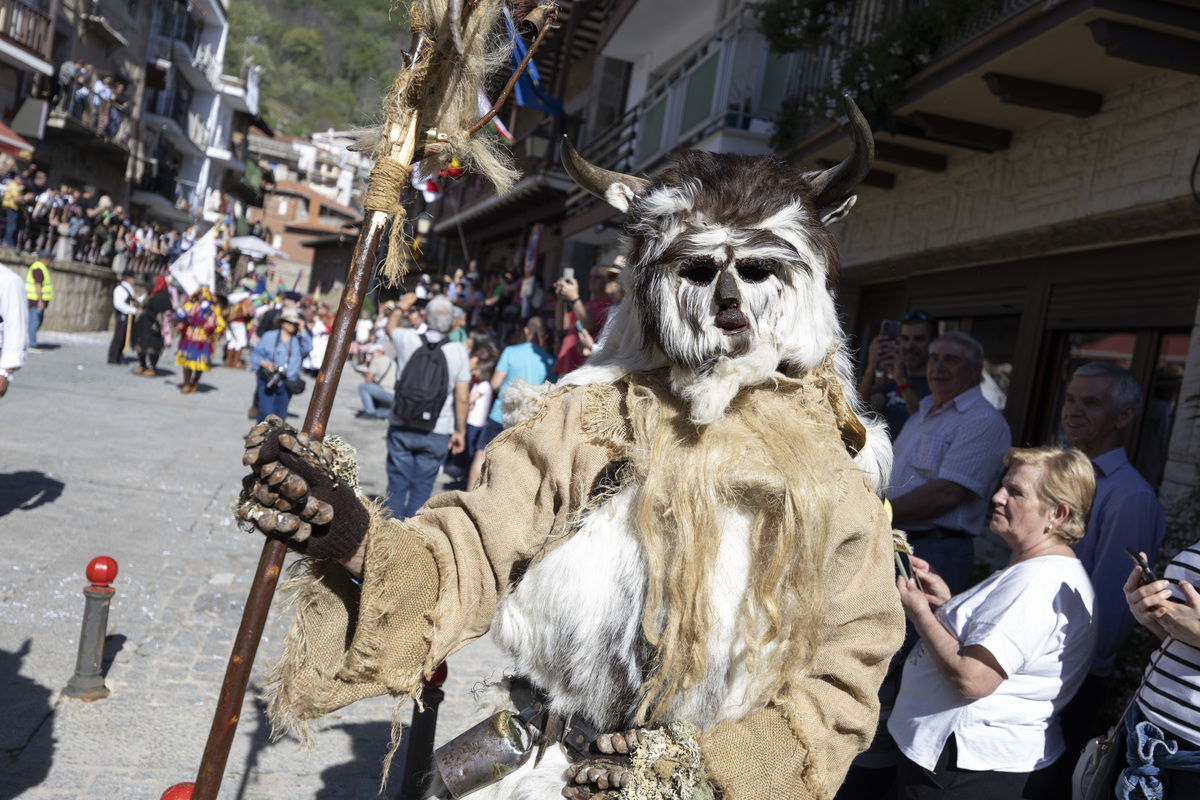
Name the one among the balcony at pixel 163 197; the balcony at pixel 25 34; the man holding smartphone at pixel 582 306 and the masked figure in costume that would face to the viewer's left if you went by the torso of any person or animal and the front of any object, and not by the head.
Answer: the man holding smartphone

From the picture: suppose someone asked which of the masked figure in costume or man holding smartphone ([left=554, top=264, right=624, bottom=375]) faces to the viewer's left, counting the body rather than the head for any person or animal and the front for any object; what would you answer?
the man holding smartphone

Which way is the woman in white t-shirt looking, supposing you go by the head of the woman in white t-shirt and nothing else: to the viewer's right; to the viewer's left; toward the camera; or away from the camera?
to the viewer's left

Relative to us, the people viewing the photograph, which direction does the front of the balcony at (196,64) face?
facing the viewer and to the right of the viewer

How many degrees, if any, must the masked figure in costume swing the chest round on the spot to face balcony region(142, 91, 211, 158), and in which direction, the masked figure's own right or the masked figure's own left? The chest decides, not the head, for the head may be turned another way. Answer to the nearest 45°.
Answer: approximately 135° to the masked figure's own right

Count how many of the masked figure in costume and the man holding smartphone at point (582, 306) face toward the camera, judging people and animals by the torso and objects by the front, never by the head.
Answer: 1

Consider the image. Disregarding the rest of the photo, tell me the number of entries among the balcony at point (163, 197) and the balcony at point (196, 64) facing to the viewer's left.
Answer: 0

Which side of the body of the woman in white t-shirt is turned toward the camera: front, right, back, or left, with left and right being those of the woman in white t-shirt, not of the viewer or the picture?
left

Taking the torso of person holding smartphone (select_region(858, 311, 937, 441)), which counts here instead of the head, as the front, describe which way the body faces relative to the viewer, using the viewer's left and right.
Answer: facing the viewer and to the left of the viewer

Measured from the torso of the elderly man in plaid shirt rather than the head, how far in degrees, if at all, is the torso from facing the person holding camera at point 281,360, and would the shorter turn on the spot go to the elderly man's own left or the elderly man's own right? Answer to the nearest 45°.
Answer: approximately 90° to the elderly man's own right

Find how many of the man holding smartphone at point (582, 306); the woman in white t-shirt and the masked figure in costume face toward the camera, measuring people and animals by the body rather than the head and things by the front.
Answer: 1

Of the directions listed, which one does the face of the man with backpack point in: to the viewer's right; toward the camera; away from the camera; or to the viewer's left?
away from the camera

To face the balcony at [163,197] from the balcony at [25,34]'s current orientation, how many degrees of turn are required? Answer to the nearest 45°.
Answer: approximately 90° to its left

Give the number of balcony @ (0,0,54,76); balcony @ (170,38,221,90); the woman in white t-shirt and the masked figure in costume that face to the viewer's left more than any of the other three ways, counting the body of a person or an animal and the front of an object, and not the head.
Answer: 1
